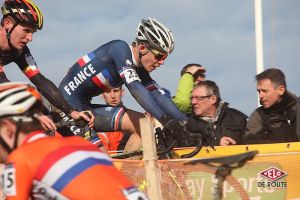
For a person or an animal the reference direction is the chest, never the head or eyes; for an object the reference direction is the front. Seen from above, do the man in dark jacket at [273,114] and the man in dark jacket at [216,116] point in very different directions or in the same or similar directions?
same or similar directions

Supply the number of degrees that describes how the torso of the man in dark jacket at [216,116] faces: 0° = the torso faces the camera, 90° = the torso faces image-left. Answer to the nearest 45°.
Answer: approximately 45°

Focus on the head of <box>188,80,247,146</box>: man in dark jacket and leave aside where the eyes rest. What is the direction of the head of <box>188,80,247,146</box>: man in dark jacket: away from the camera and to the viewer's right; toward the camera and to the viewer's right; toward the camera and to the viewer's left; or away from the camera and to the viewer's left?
toward the camera and to the viewer's left

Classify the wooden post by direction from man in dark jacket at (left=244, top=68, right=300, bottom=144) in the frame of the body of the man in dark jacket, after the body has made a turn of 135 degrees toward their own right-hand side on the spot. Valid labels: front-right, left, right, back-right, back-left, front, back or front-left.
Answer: back-left

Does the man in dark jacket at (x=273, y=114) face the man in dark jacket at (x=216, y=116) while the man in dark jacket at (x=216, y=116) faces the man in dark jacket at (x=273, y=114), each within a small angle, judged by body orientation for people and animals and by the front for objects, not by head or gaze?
no

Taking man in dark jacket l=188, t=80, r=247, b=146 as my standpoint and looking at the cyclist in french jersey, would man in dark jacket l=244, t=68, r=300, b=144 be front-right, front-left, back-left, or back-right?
back-left

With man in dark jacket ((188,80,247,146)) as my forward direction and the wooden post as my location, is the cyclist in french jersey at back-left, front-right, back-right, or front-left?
front-left
